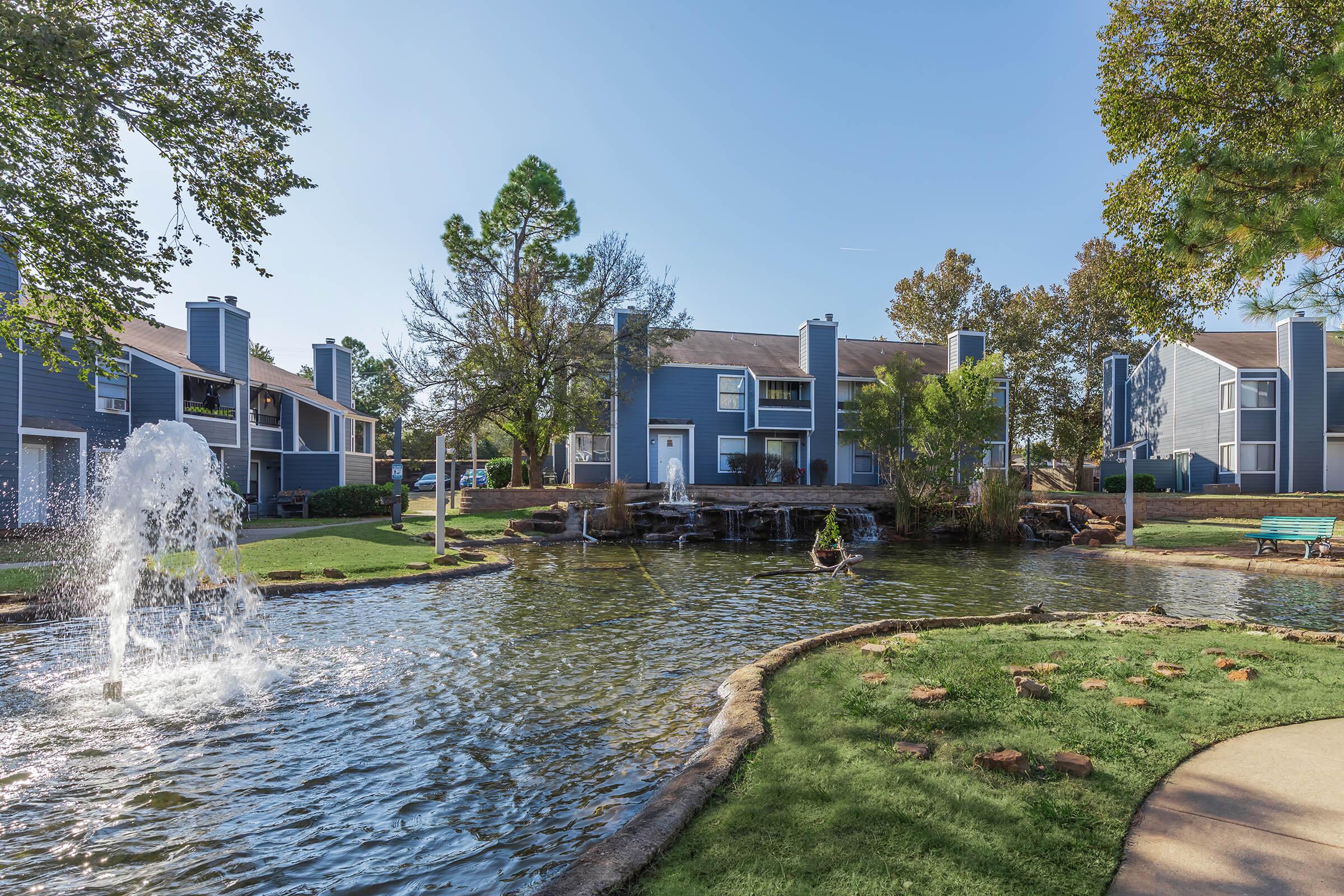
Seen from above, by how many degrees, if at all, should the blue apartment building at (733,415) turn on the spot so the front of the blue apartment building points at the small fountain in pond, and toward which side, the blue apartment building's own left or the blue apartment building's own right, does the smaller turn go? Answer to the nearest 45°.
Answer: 0° — it already faces it

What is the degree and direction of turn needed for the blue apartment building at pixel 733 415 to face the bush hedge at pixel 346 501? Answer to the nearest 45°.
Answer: approximately 45° to its right

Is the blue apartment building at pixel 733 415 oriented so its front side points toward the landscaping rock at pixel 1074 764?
yes

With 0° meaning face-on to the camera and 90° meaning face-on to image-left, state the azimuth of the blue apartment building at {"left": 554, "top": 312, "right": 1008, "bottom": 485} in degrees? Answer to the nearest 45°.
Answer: approximately 0°

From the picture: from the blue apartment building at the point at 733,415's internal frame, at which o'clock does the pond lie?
The pond is roughly at 12 o'clock from the blue apartment building.

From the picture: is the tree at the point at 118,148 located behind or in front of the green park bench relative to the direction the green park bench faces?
in front

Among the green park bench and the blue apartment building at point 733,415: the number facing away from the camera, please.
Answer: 0

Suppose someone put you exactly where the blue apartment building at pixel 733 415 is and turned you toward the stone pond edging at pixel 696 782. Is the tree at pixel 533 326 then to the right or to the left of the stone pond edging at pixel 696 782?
right

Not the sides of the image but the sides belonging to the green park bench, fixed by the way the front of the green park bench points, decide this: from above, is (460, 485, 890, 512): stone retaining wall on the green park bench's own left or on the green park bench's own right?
on the green park bench's own right

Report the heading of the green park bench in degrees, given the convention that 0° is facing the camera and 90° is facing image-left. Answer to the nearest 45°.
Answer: approximately 45°
